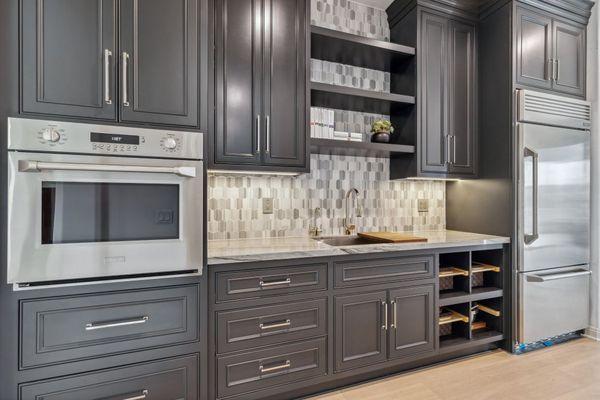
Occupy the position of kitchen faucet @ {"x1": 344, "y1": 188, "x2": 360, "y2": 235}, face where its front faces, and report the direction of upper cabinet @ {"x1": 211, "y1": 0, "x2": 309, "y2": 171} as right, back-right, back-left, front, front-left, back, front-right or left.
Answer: right

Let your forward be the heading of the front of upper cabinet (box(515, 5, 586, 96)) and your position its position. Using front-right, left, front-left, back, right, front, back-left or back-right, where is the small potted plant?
right

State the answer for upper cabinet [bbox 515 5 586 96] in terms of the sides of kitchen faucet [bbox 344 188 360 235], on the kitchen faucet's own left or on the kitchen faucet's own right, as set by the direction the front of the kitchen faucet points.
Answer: on the kitchen faucet's own left

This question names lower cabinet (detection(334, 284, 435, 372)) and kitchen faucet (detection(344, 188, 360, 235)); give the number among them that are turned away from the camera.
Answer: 0

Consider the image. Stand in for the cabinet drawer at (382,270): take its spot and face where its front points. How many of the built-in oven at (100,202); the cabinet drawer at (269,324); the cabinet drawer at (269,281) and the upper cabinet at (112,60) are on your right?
4

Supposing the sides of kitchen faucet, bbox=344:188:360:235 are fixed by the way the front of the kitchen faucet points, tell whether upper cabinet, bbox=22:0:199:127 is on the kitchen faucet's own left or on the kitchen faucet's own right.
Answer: on the kitchen faucet's own right

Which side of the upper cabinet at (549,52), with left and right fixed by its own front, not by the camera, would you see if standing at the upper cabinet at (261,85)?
right

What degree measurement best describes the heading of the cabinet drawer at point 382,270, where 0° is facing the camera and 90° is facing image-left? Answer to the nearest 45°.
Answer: approximately 315°

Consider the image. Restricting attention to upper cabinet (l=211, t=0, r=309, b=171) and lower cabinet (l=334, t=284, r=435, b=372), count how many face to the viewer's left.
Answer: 0

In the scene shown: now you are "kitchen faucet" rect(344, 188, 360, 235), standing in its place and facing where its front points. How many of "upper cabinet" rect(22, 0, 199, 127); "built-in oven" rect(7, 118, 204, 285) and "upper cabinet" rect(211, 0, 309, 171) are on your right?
3

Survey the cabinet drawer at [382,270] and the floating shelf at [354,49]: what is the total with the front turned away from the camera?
0

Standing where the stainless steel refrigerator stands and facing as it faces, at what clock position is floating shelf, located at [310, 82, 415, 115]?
The floating shelf is roughly at 3 o'clock from the stainless steel refrigerator.

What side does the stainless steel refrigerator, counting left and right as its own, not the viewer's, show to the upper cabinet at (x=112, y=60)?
right
